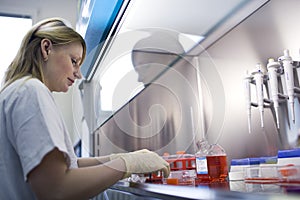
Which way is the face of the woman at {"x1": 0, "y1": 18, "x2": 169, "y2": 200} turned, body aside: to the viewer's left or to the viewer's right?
to the viewer's right

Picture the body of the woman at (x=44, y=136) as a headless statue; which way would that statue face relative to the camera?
to the viewer's right

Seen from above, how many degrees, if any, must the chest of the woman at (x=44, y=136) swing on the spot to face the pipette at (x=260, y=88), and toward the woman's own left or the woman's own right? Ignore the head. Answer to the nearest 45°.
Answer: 0° — they already face it

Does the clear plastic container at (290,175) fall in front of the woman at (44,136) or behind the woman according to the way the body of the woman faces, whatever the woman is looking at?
in front

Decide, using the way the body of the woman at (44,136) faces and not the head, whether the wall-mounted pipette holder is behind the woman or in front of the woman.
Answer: in front

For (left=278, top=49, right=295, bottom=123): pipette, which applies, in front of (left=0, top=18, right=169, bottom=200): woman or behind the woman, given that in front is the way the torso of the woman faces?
in front

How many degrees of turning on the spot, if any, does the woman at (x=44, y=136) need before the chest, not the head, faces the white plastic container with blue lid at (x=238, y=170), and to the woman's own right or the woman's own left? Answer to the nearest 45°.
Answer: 0° — they already face it
